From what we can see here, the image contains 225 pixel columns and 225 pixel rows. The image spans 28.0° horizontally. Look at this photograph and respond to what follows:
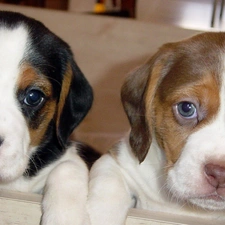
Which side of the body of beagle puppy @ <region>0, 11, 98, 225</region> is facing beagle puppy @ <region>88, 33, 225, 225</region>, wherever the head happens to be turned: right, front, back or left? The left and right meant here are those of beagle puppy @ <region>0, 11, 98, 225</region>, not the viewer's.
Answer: left

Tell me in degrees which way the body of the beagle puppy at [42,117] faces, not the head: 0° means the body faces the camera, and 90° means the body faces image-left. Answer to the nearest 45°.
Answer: approximately 0°

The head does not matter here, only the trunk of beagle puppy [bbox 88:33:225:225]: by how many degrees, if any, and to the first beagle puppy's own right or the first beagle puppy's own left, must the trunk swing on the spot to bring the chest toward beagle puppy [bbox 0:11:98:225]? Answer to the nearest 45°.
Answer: approximately 90° to the first beagle puppy's own right

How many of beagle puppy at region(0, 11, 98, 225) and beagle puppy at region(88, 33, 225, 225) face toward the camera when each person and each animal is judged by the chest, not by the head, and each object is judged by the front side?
2
